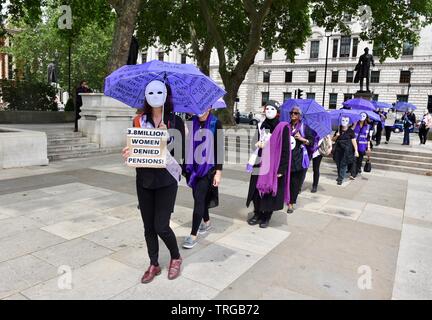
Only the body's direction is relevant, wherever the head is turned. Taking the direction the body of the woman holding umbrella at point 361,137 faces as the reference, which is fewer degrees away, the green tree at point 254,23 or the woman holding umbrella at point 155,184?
the woman holding umbrella

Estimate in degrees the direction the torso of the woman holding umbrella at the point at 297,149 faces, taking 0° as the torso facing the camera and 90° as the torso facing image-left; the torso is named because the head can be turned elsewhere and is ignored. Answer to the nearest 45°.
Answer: approximately 45°

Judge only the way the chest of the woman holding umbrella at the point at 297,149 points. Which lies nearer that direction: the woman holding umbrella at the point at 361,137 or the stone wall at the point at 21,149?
the stone wall

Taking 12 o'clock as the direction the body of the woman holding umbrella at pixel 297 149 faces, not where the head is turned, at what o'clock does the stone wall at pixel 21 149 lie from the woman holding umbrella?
The stone wall is roughly at 2 o'clock from the woman holding umbrella.

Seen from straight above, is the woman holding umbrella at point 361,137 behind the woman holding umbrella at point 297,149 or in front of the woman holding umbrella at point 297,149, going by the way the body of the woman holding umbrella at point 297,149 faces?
behind

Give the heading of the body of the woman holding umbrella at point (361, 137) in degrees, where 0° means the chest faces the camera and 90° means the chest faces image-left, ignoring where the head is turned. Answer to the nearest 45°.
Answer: approximately 45°

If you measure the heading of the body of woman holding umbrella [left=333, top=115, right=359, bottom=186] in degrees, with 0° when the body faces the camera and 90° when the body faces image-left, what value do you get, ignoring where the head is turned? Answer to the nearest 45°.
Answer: approximately 0°

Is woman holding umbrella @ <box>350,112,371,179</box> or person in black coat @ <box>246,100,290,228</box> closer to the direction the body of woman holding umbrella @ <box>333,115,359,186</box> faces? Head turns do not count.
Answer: the person in black coat
